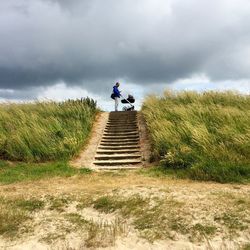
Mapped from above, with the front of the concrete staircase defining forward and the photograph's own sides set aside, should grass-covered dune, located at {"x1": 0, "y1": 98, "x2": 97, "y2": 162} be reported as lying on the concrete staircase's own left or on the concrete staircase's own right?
on the concrete staircase's own right

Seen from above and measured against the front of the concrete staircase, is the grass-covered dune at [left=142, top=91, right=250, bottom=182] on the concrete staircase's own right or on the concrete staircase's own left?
on the concrete staircase's own left

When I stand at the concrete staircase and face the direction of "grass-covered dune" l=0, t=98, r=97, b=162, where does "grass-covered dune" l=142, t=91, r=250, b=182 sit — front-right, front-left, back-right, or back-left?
back-left

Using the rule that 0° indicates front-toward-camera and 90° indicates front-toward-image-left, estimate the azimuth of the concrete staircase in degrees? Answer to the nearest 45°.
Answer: approximately 0°
